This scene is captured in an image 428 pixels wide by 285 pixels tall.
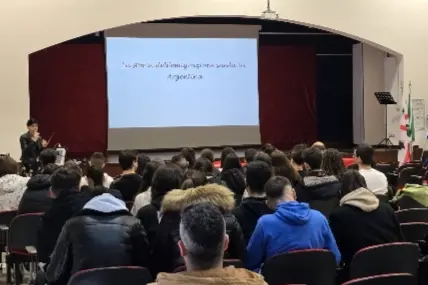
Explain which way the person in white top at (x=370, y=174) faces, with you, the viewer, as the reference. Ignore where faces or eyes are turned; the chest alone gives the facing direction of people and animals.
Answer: facing away from the viewer and to the left of the viewer

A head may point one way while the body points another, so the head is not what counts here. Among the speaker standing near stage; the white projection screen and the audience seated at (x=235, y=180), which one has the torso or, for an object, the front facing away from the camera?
the audience seated

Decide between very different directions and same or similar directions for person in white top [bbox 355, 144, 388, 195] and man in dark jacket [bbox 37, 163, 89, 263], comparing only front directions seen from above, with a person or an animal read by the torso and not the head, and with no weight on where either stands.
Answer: same or similar directions

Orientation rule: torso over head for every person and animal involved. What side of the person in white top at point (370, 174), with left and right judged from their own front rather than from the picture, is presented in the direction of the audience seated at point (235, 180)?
left

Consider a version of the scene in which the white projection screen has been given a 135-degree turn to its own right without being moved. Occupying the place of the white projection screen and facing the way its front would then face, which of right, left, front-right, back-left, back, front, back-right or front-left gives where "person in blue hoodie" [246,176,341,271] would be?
back-left

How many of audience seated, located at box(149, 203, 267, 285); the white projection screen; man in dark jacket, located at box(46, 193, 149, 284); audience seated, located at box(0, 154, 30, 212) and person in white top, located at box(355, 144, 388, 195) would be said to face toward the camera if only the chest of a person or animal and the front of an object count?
1

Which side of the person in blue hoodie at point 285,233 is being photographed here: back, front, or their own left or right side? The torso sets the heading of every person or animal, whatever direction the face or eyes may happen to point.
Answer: back

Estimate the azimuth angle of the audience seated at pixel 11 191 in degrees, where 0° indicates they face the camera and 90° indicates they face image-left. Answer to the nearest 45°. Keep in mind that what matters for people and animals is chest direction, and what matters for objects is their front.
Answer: approximately 180°

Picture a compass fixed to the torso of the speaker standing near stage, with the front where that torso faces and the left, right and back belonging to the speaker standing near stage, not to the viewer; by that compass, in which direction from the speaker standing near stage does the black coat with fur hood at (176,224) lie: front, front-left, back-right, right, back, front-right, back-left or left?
front-right

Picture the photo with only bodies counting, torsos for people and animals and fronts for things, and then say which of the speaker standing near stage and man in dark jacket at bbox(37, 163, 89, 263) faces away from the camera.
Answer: the man in dark jacket

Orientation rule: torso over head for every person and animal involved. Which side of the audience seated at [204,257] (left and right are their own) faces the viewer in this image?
back

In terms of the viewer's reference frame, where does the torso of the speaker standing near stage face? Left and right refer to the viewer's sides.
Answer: facing the viewer and to the right of the viewer

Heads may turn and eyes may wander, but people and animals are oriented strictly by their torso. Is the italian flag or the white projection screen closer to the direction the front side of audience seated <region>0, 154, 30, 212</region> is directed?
the white projection screen

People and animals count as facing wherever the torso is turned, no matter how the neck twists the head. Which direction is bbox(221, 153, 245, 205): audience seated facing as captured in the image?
away from the camera

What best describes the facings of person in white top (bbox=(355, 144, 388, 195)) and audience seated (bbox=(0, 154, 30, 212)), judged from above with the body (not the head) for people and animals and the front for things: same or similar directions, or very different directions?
same or similar directions

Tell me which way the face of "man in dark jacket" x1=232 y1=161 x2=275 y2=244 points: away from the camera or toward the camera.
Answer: away from the camera

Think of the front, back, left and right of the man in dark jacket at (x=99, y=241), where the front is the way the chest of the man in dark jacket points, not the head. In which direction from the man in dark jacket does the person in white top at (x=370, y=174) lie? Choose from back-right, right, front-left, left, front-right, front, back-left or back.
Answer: front-right

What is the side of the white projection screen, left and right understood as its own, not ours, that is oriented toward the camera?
front
